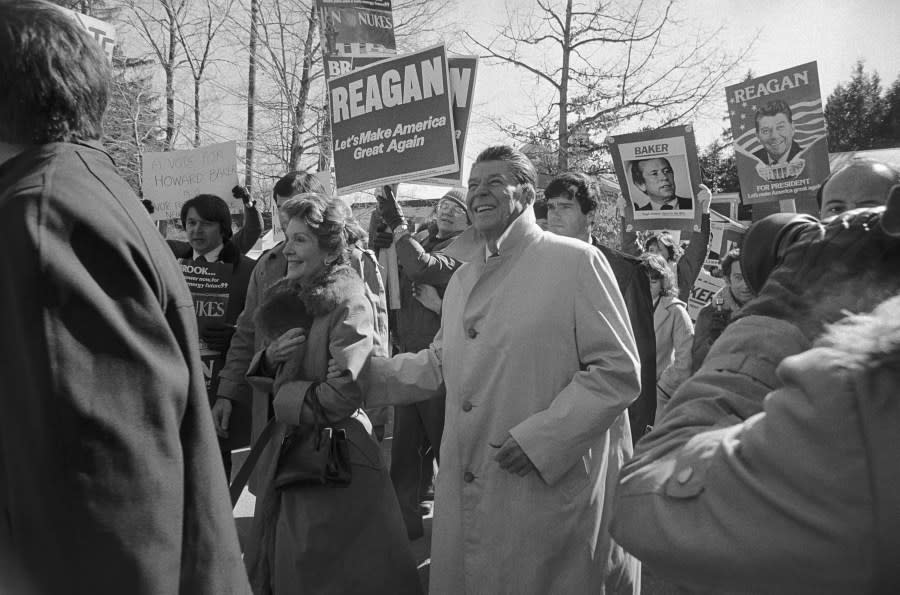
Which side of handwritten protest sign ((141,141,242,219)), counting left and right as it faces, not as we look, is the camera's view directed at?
front

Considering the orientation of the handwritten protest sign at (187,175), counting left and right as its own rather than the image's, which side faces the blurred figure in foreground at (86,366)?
front

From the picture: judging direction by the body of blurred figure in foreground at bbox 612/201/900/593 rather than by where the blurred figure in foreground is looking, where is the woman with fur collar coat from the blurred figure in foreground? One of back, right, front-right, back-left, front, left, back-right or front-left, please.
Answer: front

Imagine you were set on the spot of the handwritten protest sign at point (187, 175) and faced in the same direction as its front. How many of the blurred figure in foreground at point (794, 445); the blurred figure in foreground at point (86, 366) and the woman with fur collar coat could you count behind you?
0

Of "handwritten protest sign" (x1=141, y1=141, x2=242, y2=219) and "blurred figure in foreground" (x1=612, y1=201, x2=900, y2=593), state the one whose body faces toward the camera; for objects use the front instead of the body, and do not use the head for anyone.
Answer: the handwritten protest sign

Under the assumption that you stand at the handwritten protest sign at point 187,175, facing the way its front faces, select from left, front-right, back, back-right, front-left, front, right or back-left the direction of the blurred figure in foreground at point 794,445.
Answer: front

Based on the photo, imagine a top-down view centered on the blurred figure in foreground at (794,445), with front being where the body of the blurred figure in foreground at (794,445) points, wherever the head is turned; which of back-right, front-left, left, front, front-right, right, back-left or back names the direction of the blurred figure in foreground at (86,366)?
front-left

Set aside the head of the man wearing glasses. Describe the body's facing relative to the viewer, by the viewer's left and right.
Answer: facing the viewer and to the left of the viewer

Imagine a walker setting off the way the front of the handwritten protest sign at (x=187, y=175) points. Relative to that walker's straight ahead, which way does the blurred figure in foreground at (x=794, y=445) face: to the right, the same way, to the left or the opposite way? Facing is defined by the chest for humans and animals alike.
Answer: the opposite way

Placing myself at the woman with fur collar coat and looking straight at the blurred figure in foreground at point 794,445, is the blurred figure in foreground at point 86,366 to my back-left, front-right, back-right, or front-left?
front-right

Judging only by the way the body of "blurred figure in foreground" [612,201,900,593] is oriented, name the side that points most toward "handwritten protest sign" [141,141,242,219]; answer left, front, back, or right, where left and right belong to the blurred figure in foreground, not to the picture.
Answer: front

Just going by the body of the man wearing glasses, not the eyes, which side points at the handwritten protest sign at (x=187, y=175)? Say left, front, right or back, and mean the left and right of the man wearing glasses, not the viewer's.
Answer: right

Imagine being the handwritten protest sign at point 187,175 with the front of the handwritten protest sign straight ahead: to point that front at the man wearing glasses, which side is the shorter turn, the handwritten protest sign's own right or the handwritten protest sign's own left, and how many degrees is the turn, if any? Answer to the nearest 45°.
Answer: approximately 45° to the handwritten protest sign's own left

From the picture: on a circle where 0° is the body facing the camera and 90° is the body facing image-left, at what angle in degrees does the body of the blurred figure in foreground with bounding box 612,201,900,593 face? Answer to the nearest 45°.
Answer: approximately 135°

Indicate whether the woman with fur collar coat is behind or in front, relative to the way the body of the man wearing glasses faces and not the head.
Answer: in front
